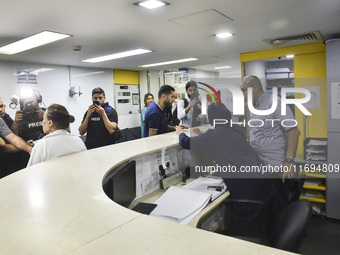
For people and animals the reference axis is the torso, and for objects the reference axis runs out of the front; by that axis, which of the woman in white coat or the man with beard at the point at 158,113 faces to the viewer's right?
the man with beard

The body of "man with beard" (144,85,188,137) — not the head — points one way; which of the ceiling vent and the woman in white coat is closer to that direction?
the ceiling vent

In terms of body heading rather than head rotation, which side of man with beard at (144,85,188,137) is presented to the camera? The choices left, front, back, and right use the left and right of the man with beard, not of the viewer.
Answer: right

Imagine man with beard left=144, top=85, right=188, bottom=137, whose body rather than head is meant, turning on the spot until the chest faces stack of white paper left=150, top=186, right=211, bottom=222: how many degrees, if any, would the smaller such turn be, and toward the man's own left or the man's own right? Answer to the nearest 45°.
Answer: approximately 90° to the man's own right

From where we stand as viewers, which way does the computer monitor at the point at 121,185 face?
facing away from the viewer and to the right of the viewer

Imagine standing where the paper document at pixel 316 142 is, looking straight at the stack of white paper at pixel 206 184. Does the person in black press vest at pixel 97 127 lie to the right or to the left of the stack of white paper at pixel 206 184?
right

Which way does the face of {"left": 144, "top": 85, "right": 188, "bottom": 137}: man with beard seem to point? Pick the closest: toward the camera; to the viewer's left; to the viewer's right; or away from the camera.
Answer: to the viewer's right
